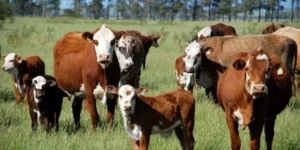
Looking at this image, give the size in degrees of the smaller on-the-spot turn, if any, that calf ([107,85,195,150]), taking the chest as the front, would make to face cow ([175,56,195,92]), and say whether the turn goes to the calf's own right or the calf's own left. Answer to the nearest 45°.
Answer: approximately 135° to the calf's own right

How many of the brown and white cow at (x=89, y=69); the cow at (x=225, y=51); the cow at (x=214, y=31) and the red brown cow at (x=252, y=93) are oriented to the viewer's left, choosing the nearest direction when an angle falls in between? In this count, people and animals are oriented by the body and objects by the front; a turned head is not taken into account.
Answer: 2

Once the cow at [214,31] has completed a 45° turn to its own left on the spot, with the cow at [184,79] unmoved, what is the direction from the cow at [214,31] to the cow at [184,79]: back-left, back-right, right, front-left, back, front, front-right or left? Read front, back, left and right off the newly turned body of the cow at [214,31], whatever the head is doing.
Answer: front-left

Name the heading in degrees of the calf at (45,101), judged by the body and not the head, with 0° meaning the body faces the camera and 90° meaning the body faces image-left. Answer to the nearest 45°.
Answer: approximately 45°

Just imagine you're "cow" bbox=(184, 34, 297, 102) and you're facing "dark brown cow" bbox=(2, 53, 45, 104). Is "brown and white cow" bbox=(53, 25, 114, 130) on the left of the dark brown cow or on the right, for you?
left

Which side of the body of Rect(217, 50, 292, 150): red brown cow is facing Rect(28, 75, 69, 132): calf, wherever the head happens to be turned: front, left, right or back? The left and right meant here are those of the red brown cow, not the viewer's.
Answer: right

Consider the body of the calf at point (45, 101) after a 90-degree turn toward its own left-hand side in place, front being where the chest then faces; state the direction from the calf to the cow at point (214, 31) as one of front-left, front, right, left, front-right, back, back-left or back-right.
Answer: left

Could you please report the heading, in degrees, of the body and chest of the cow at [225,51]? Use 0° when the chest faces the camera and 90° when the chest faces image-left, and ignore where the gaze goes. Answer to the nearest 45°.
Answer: approximately 90°

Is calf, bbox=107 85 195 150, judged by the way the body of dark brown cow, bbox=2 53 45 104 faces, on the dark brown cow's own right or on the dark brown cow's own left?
on the dark brown cow's own left

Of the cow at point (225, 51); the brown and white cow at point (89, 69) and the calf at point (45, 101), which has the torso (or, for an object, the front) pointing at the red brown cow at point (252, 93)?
the brown and white cow

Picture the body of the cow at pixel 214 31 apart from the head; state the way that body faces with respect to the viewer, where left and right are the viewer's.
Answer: facing to the left of the viewer

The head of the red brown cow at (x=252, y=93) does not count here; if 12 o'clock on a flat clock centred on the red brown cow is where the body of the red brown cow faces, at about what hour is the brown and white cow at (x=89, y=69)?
The brown and white cow is roughly at 4 o'clock from the red brown cow.

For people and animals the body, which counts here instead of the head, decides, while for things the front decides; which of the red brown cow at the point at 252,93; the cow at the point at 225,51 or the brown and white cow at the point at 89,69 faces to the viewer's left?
the cow

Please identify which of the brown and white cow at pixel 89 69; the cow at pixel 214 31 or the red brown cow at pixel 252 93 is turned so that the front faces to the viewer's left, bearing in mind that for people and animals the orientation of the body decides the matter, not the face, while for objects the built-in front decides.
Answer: the cow

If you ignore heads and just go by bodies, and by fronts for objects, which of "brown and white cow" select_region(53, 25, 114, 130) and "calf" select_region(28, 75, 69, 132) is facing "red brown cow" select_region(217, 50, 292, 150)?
the brown and white cow
